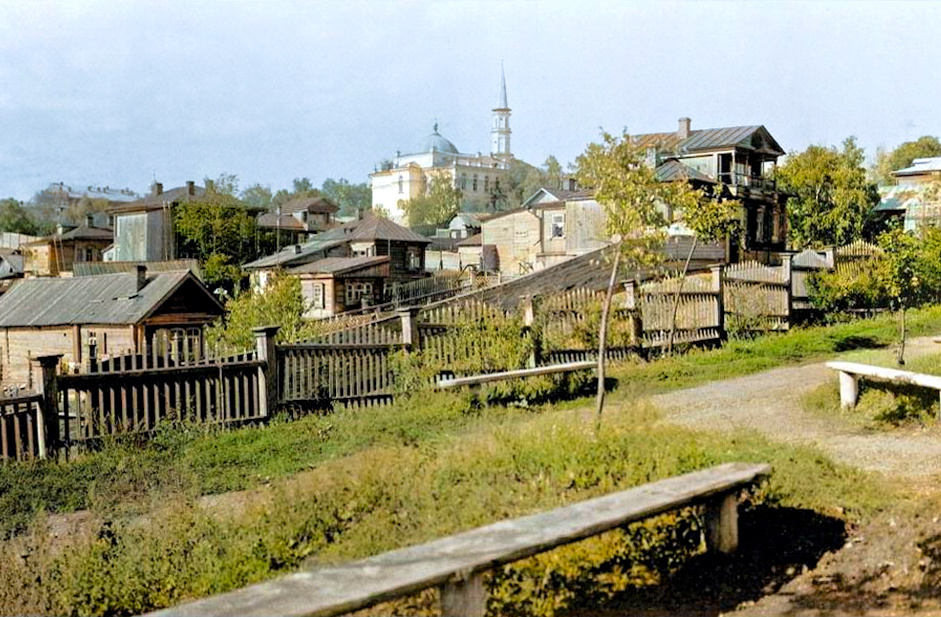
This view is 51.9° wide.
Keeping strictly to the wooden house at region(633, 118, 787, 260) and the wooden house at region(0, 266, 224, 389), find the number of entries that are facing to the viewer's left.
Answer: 0

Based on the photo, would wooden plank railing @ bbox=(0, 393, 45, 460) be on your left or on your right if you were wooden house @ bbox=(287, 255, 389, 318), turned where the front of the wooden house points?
on your right

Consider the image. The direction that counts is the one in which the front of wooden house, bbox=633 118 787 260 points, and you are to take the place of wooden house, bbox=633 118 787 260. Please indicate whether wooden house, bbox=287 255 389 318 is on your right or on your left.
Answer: on your right

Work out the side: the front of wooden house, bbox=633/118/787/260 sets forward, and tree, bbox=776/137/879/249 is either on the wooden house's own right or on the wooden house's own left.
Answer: on the wooden house's own left

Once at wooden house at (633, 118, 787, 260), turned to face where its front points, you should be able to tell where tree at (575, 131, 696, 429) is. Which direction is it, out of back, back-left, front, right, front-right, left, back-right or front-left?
front-right

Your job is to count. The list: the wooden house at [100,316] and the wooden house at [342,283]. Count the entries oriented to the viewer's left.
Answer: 0

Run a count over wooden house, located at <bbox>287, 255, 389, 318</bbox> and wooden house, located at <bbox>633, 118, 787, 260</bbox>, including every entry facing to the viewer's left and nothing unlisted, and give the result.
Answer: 0

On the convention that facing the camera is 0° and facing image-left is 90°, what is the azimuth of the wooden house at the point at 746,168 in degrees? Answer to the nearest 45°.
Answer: approximately 315°

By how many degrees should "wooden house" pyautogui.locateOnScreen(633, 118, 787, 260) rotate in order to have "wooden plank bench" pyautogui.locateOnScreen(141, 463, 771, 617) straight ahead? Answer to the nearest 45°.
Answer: approximately 45° to its right

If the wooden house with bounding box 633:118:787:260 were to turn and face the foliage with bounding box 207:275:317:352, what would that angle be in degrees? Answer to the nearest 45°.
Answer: approximately 90° to its right

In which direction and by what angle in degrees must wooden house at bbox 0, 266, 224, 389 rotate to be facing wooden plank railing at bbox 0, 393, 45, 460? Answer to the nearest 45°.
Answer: approximately 45° to its right
